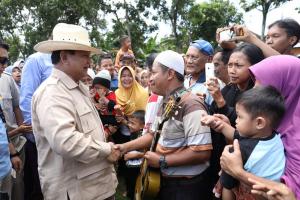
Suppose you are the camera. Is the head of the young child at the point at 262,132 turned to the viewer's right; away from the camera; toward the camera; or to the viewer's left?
to the viewer's left

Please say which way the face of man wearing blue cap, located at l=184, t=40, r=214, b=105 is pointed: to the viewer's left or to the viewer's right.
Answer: to the viewer's left

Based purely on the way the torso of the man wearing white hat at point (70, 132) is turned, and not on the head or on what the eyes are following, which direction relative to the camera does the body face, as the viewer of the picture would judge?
to the viewer's right

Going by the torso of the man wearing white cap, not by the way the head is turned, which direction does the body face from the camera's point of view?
to the viewer's left

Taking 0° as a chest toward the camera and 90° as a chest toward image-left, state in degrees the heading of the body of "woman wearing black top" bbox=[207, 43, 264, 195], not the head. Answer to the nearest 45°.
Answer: approximately 45°

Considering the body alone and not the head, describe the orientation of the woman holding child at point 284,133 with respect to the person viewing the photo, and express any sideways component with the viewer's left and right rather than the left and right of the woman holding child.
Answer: facing to the left of the viewer

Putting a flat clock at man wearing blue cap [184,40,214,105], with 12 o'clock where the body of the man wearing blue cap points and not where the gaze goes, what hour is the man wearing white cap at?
The man wearing white cap is roughly at 11 o'clock from the man wearing blue cap.

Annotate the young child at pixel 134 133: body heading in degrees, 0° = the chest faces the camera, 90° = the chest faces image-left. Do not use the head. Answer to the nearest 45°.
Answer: approximately 45°

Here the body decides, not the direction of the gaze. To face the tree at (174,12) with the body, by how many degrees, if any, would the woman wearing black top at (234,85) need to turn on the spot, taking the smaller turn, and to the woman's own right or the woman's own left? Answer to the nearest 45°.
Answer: approximately 135° to the woman's own right

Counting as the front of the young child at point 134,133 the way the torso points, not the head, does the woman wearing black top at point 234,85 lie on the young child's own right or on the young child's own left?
on the young child's own left

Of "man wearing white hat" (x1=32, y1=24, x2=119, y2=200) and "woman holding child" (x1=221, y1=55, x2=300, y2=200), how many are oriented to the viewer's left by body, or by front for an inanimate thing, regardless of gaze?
1

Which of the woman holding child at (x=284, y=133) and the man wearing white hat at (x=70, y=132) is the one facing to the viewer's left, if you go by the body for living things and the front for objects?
the woman holding child

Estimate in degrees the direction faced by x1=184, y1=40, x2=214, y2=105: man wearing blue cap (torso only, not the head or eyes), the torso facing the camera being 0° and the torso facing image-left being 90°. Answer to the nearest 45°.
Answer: approximately 45°

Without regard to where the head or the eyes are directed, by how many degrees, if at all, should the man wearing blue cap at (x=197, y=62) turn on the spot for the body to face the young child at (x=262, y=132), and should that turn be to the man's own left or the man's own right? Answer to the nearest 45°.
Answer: approximately 45° to the man's own left
